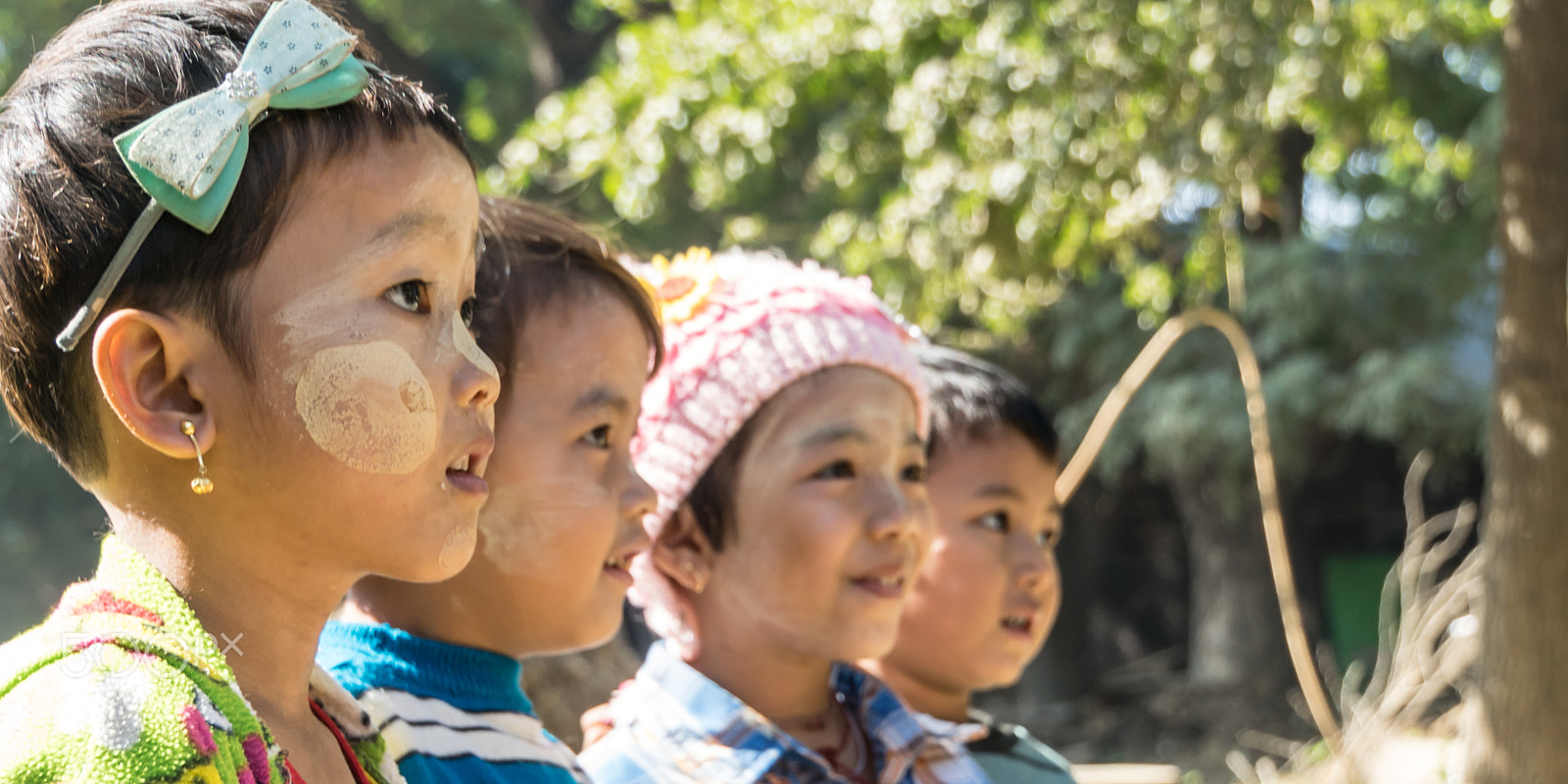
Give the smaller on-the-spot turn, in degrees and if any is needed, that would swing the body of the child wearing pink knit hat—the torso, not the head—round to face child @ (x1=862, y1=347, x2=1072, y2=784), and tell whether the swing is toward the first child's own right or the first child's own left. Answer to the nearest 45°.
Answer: approximately 90° to the first child's own left

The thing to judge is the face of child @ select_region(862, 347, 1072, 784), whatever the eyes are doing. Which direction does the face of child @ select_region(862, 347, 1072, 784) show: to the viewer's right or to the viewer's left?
to the viewer's right

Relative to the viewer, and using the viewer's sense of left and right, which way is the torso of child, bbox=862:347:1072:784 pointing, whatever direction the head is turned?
facing the viewer and to the right of the viewer

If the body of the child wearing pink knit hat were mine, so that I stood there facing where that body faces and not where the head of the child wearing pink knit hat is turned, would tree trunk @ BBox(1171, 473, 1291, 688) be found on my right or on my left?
on my left

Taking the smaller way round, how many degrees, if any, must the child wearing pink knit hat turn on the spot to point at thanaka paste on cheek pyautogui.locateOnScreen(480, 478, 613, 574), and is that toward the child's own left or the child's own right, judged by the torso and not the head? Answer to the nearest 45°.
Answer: approximately 90° to the child's own right

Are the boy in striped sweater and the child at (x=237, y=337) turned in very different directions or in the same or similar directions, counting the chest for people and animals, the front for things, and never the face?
same or similar directions

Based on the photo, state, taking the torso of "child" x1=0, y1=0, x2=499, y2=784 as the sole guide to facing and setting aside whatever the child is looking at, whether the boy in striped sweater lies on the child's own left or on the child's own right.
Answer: on the child's own left

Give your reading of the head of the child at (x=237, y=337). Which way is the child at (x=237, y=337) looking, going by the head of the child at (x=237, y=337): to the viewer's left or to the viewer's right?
to the viewer's right

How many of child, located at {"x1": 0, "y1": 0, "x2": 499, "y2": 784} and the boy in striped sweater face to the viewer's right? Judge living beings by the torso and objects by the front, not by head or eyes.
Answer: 2

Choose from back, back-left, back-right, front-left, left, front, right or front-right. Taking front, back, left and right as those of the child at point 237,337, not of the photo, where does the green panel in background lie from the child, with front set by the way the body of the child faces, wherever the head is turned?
front-left

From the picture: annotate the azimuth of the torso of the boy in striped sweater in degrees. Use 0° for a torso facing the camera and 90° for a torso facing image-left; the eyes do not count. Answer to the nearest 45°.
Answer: approximately 270°

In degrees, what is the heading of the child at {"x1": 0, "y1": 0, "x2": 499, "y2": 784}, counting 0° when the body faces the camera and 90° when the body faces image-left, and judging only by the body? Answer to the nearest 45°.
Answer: approximately 270°

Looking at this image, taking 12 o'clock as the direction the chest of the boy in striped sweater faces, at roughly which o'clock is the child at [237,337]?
The child is roughly at 4 o'clock from the boy in striped sweater.
